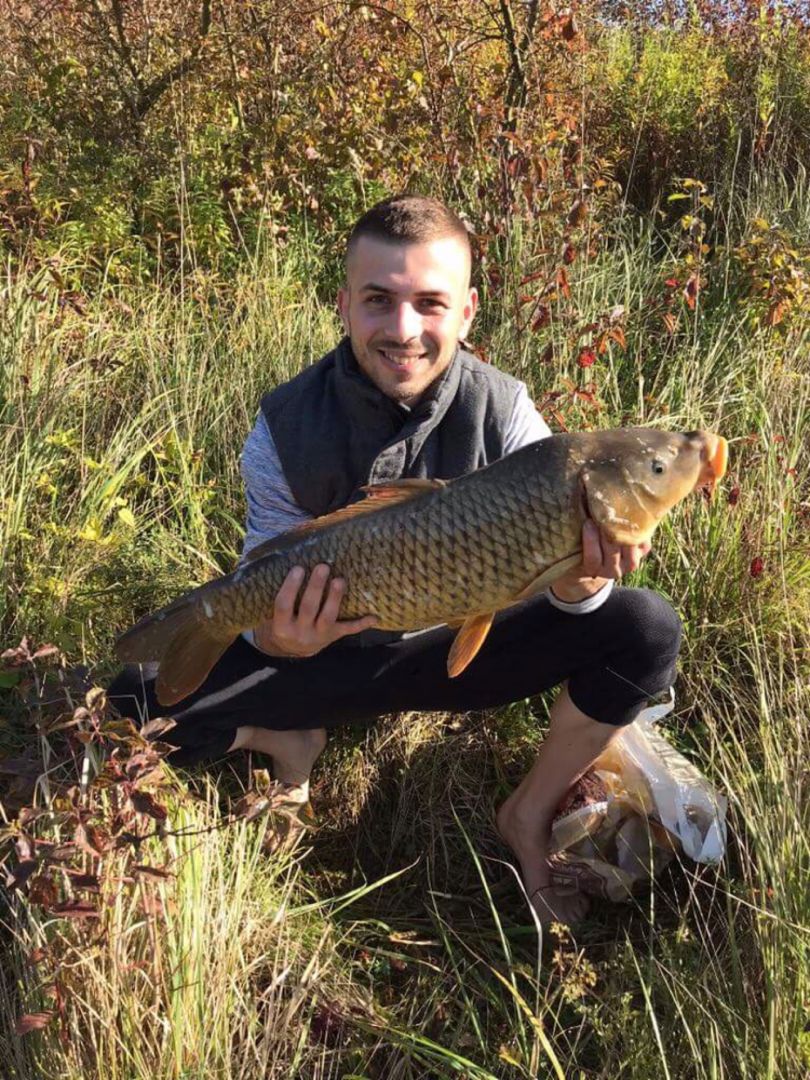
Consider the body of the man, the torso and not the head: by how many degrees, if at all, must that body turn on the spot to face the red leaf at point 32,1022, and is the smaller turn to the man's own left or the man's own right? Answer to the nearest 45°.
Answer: approximately 45° to the man's own right

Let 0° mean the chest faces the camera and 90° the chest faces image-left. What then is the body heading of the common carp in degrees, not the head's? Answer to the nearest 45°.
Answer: approximately 270°

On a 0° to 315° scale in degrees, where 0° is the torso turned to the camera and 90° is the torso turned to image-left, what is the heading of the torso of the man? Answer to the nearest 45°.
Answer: approximately 0°
